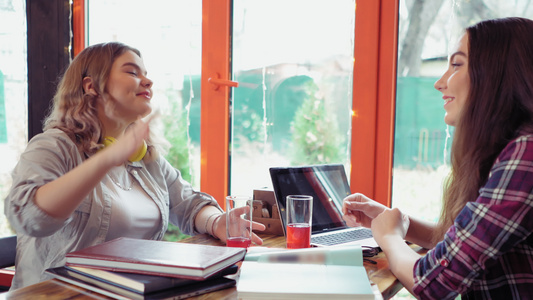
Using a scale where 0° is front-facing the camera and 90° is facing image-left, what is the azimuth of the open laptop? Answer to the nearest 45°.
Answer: approximately 315°
